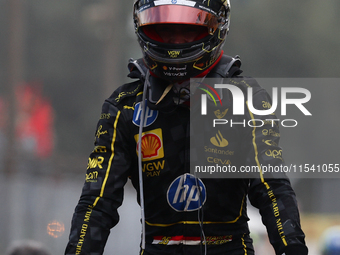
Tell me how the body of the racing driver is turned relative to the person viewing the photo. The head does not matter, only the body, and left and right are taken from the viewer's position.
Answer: facing the viewer

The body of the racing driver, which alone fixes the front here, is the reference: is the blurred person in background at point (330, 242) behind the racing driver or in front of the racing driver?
behind
